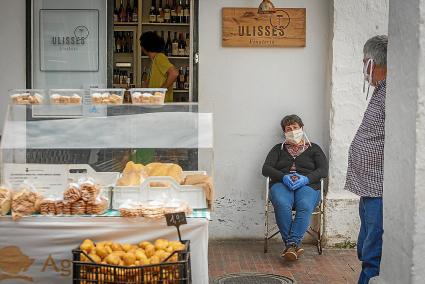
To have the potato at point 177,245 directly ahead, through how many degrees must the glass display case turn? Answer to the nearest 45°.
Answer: approximately 45° to its left

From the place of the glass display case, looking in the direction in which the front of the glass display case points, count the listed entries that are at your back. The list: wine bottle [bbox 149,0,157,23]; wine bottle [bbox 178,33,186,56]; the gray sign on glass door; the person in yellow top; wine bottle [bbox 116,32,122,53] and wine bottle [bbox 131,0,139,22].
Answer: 6

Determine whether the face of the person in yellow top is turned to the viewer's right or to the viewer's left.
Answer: to the viewer's left

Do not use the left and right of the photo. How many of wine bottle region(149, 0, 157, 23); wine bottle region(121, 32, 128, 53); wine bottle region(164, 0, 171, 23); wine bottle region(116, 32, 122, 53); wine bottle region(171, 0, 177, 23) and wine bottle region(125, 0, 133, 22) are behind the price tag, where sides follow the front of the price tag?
6

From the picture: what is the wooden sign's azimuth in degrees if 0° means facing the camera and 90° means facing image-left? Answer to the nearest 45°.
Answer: approximately 0°

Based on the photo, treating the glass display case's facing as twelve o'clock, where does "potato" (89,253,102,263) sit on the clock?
The potato is roughly at 12 o'clock from the glass display case.

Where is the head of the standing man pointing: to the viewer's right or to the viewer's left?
to the viewer's left

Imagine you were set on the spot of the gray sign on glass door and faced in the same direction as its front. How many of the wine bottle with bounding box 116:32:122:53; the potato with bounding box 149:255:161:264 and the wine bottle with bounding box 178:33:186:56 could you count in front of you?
1

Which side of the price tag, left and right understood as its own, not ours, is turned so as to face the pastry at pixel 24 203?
right

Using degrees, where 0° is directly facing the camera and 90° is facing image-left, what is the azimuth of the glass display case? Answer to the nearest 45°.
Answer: approximately 0°

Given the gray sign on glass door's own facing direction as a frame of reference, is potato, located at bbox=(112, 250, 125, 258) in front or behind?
in front

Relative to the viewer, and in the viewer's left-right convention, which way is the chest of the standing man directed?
facing to the left of the viewer
